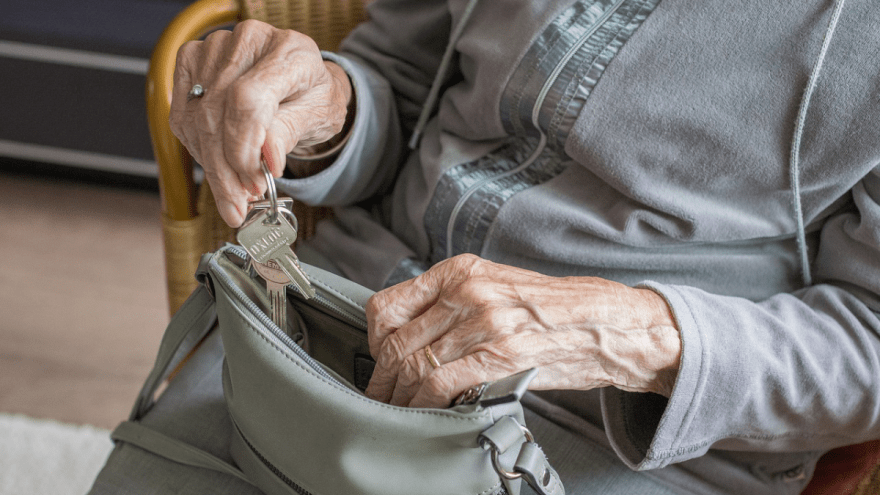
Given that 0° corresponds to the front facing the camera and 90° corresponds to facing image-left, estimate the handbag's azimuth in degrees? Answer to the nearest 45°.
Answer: approximately 45°

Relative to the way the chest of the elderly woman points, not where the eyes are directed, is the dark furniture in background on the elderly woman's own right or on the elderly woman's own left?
on the elderly woman's own right

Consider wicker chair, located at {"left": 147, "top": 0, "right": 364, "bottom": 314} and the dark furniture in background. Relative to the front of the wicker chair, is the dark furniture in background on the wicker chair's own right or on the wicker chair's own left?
on the wicker chair's own right

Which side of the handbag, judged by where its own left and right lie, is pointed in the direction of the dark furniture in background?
right

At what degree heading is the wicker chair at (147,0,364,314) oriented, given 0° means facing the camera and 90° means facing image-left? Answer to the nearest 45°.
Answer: approximately 45°
